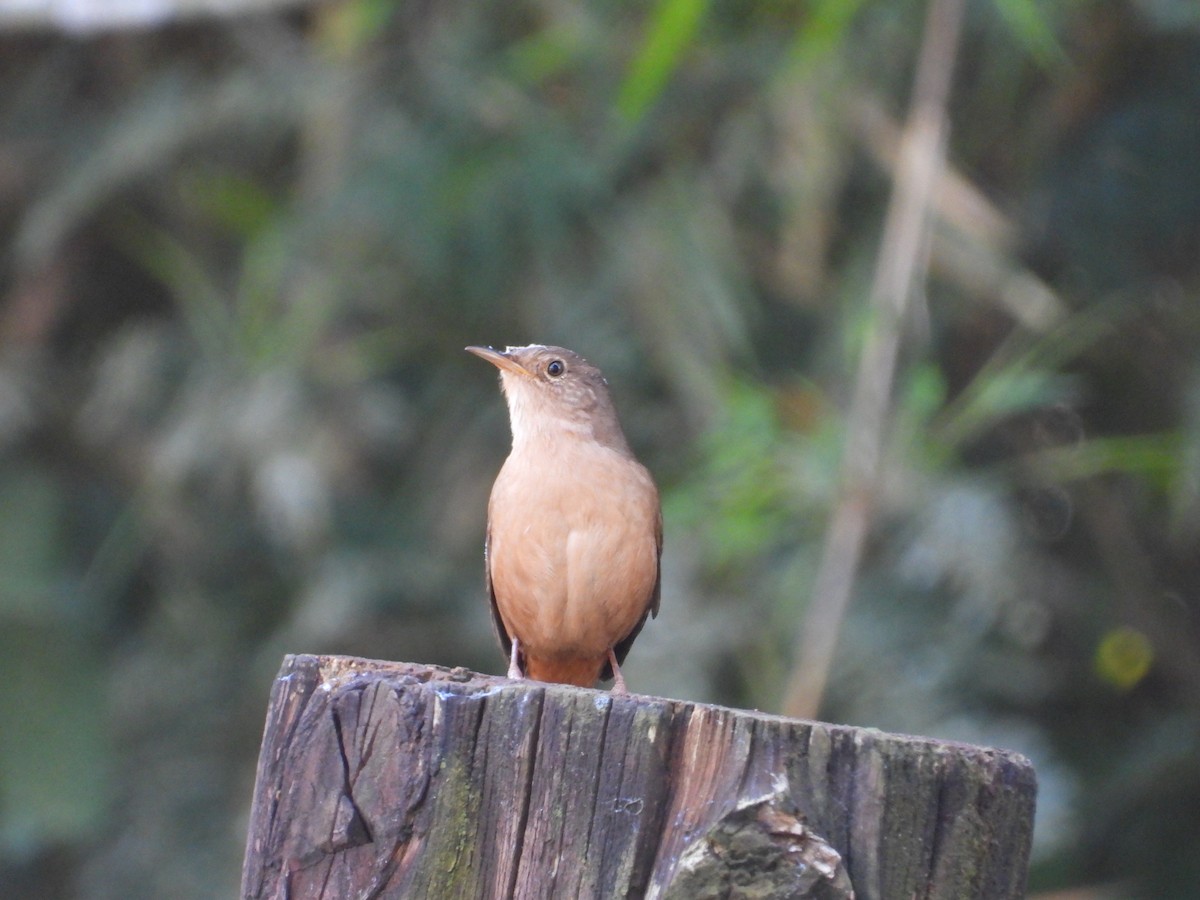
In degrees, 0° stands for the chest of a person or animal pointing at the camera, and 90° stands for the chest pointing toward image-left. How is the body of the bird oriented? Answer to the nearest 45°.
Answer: approximately 0°
